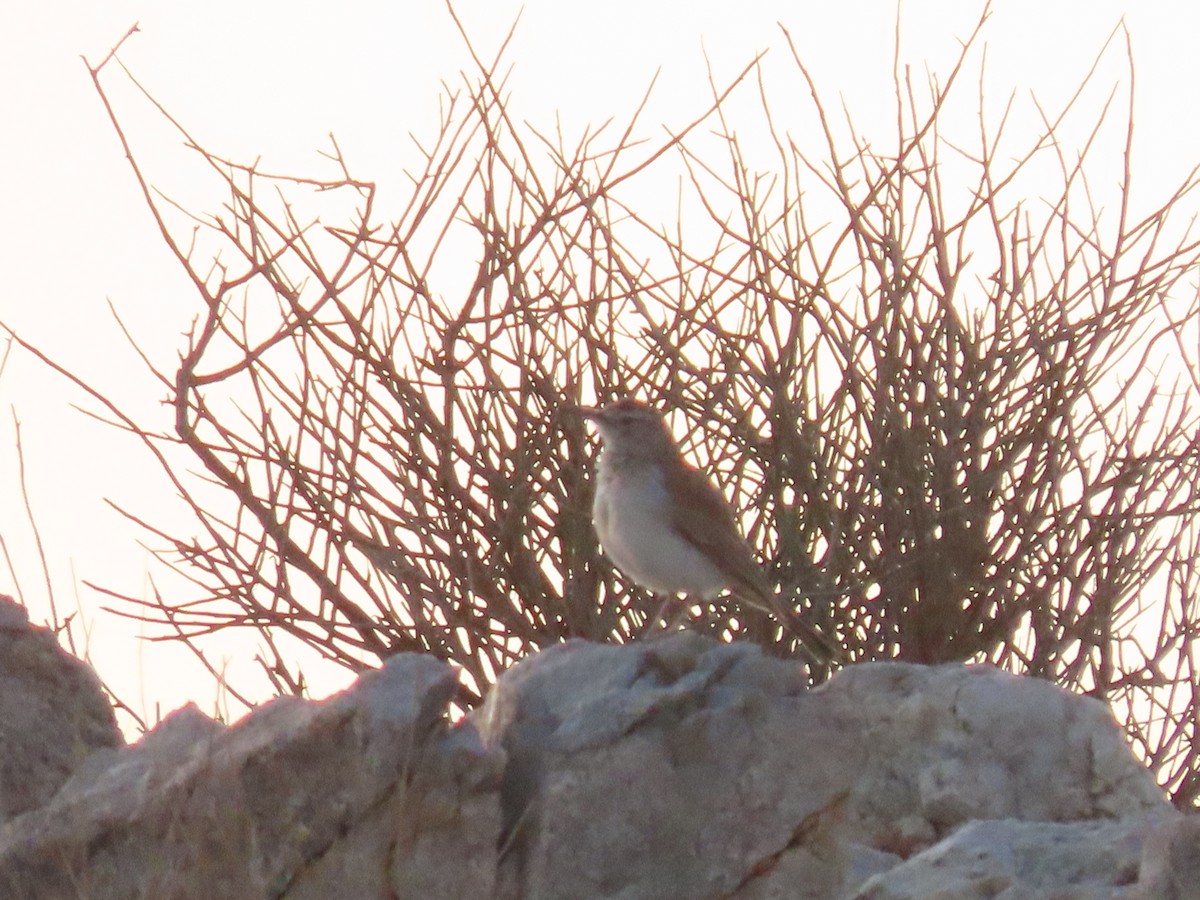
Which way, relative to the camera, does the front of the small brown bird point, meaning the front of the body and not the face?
to the viewer's left

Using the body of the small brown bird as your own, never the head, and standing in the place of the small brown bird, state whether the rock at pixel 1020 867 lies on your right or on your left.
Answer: on your left
